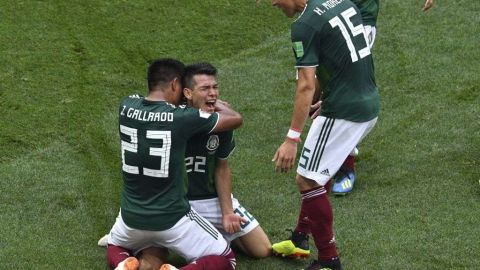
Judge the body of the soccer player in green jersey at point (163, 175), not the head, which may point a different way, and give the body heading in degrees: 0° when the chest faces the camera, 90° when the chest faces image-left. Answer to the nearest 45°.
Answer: approximately 225°

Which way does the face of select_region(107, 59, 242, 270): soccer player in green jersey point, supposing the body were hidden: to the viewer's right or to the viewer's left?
to the viewer's right

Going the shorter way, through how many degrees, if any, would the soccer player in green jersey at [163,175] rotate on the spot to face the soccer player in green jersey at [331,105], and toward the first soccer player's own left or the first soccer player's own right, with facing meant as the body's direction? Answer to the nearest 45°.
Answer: approximately 45° to the first soccer player's own right
